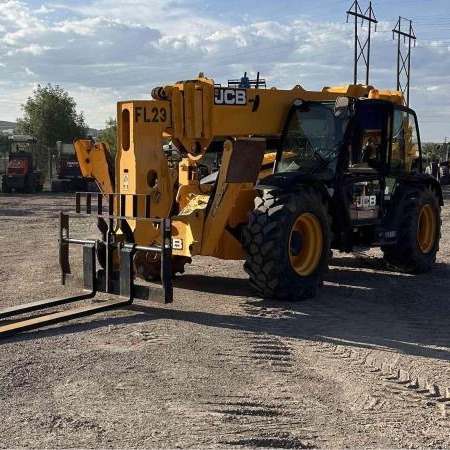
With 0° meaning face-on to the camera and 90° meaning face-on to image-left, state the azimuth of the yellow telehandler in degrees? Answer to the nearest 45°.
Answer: approximately 45°

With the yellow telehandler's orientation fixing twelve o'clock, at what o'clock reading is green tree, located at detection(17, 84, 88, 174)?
The green tree is roughly at 4 o'clock from the yellow telehandler.
